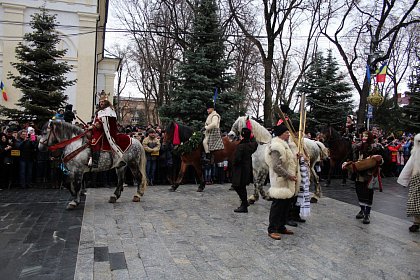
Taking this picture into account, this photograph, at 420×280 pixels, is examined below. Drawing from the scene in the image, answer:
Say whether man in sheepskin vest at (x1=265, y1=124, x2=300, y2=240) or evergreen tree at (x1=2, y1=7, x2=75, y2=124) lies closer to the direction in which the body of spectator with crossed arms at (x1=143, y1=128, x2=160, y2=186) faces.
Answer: the man in sheepskin vest

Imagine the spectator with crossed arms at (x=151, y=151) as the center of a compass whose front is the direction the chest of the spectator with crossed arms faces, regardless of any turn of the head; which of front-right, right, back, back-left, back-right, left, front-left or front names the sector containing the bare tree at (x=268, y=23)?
back-left

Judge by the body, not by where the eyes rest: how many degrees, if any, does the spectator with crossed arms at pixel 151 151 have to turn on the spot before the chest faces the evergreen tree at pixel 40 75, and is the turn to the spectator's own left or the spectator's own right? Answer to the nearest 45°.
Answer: approximately 135° to the spectator's own right

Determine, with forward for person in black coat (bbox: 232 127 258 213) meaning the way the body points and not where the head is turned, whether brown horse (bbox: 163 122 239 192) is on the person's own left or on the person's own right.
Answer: on the person's own right

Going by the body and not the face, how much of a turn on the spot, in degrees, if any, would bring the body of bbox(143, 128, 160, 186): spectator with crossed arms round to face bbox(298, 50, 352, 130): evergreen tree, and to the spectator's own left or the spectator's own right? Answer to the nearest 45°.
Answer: approximately 135° to the spectator's own left

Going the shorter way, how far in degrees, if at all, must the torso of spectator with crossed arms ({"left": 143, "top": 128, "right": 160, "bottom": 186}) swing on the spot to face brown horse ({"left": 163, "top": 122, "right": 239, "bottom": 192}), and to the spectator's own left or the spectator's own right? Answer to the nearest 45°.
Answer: approximately 45° to the spectator's own left

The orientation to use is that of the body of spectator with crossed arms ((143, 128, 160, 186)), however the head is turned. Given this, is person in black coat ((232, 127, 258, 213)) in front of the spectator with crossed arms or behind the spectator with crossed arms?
in front
